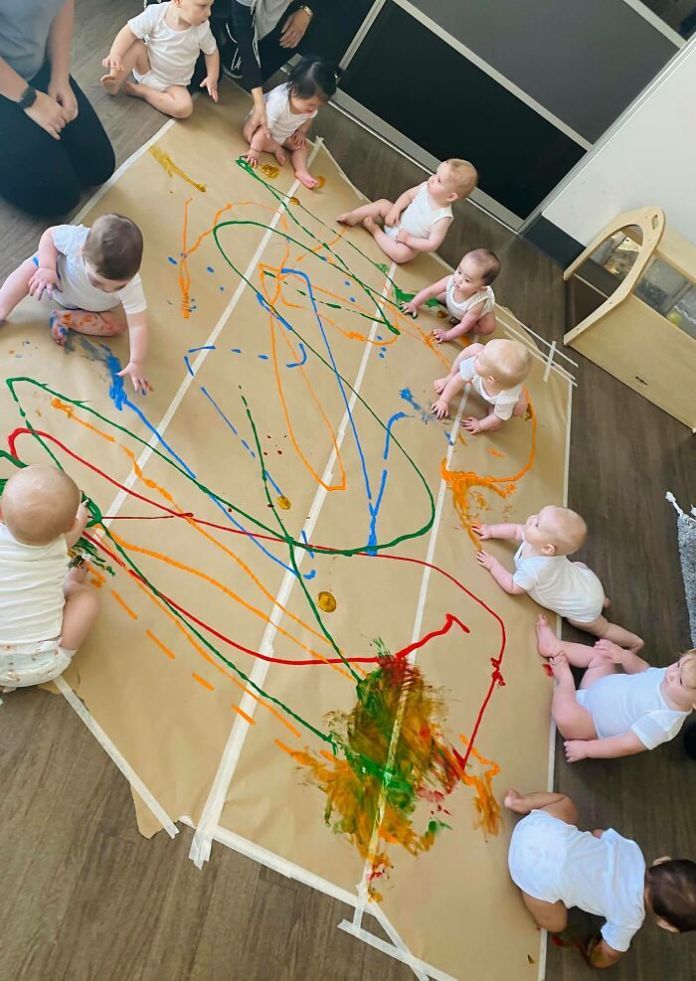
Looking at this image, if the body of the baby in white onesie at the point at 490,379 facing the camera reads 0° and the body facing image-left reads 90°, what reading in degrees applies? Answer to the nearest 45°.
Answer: approximately 45°

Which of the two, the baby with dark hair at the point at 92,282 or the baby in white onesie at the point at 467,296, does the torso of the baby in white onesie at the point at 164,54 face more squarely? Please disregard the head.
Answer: the baby with dark hair

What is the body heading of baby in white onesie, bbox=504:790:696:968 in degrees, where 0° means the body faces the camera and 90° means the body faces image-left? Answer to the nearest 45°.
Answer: approximately 270°

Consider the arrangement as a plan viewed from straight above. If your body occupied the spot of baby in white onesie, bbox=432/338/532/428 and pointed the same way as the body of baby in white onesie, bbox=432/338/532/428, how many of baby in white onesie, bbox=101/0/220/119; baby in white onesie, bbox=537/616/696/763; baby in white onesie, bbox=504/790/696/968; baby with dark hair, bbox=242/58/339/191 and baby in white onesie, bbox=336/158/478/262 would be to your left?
2

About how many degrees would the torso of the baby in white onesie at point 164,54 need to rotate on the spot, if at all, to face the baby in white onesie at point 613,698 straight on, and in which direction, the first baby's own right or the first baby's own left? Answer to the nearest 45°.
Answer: approximately 45° to the first baby's own left

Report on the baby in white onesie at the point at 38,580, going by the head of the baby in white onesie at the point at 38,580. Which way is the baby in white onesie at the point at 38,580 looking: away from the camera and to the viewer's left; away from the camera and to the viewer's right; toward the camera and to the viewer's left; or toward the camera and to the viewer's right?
away from the camera and to the viewer's right

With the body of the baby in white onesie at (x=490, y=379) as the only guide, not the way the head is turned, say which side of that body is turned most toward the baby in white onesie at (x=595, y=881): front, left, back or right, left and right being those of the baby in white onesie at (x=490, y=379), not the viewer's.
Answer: left

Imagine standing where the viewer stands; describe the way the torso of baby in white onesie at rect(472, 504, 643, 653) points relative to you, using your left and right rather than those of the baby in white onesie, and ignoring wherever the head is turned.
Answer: facing away from the viewer and to the left of the viewer

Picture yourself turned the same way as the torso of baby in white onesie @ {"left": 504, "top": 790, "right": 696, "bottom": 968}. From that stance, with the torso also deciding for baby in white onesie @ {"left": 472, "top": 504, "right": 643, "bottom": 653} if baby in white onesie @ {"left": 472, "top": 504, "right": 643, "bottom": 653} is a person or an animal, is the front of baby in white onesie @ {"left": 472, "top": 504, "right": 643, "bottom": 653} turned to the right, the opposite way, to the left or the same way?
the opposite way

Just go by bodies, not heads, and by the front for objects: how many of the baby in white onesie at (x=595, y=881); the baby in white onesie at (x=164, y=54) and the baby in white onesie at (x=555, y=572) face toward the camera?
1

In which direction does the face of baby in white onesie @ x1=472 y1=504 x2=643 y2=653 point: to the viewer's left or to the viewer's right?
to the viewer's left
